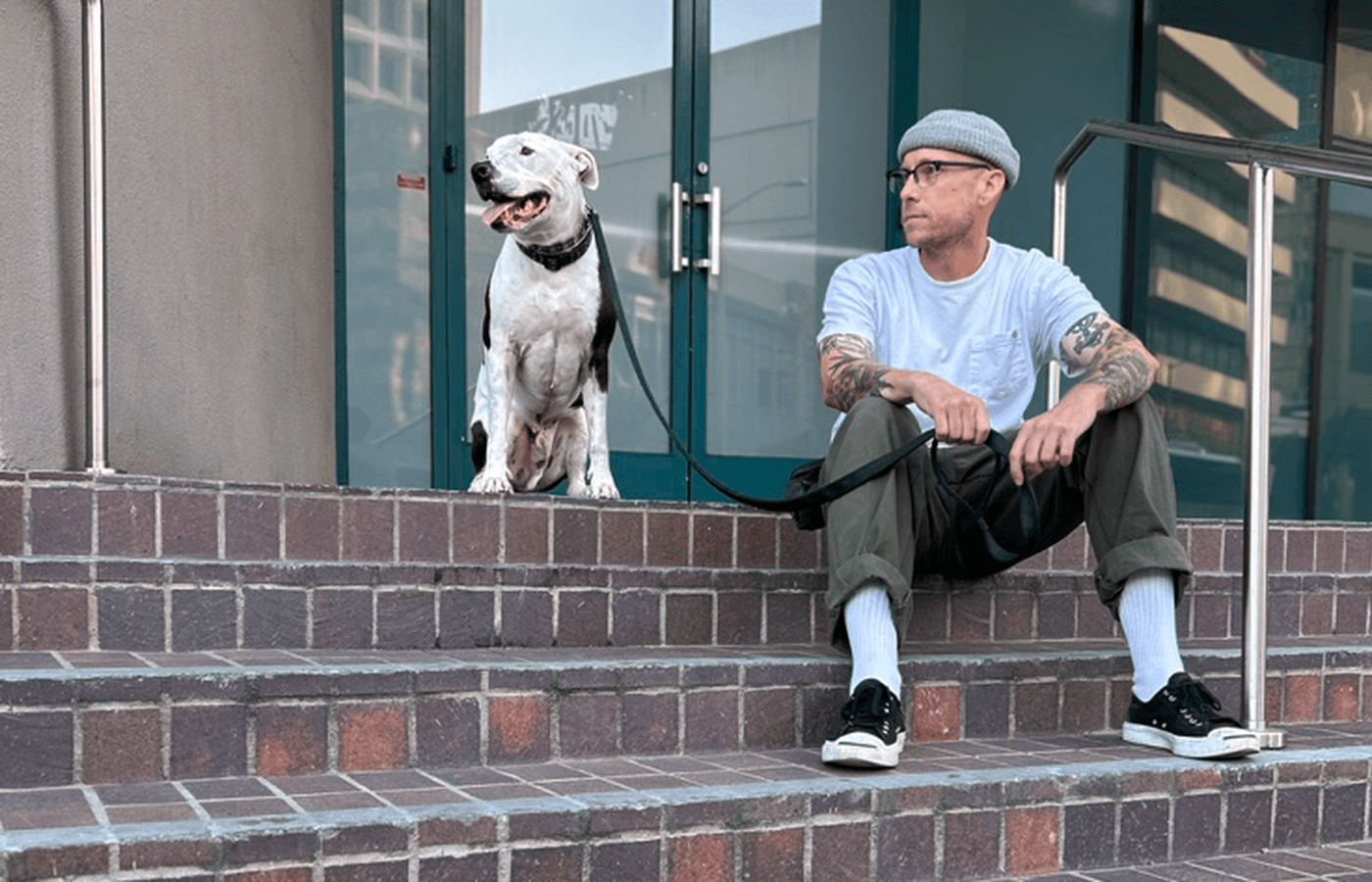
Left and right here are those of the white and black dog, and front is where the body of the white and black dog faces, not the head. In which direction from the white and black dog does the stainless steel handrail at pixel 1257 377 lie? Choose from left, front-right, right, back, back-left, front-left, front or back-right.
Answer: front-left

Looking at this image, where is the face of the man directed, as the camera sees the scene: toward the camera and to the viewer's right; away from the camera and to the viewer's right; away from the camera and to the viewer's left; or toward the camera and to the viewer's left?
toward the camera and to the viewer's left

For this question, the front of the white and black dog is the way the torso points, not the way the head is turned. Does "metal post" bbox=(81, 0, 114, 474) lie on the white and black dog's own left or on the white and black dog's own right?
on the white and black dog's own right

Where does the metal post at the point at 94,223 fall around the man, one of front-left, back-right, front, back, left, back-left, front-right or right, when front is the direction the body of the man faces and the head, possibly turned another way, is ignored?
right

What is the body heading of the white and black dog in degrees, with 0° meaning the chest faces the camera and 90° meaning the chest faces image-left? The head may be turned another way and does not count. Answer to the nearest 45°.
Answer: approximately 0°

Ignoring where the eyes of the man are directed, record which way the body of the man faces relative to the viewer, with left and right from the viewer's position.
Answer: facing the viewer

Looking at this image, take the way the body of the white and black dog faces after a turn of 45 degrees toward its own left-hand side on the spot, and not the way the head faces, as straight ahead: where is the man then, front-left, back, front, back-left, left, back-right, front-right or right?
front
